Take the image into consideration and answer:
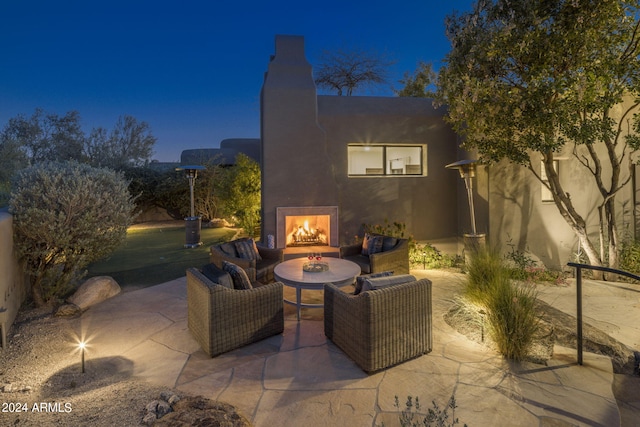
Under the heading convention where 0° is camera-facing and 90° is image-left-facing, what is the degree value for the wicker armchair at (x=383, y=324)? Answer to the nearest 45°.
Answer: approximately 135°

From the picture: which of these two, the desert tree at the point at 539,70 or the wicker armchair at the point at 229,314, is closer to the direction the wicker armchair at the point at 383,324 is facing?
the wicker armchair

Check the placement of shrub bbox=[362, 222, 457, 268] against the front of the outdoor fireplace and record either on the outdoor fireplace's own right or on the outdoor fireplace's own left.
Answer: on the outdoor fireplace's own left

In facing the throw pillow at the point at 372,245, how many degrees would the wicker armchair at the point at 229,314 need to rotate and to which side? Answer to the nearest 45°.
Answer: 0° — it already faces it

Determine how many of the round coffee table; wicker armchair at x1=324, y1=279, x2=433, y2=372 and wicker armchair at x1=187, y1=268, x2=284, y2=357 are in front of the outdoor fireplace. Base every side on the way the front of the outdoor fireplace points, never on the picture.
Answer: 3

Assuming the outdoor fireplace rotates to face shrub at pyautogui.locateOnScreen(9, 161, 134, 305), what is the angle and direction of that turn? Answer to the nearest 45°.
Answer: approximately 45° to its right

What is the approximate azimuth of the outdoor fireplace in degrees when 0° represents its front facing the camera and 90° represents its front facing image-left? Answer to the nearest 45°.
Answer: approximately 0°

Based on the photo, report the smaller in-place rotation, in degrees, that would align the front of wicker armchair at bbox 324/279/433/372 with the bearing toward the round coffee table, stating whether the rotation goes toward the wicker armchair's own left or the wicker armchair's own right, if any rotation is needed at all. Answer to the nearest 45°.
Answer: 0° — it already faces it

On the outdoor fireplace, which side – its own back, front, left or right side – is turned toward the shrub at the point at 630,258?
left

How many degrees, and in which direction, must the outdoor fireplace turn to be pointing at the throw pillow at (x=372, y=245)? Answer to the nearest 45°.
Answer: approximately 45° to its left

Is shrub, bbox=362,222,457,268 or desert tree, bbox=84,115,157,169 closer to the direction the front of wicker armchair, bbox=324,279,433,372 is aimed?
the desert tree

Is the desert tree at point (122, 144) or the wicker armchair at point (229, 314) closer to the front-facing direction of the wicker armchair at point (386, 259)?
the wicker armchair

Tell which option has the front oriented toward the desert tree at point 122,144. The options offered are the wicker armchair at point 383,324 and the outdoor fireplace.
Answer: the wicker armchair

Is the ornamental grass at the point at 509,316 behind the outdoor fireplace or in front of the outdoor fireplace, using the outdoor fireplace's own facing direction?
in front

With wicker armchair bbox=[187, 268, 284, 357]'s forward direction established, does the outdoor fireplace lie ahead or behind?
ahead

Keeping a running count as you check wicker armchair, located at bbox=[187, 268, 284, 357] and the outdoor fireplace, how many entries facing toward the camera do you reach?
1

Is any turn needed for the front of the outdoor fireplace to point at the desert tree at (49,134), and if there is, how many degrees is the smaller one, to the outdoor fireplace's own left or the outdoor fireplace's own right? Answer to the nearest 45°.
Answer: approximately 135° to the outdoor fireplace's own right
